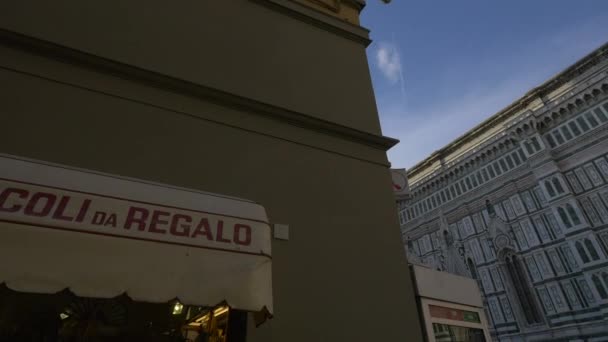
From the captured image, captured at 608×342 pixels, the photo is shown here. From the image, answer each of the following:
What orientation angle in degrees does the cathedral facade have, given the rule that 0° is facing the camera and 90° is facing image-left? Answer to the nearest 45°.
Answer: approximately 45°

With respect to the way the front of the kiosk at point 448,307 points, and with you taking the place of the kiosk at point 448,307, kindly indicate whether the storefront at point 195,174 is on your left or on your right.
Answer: on your right

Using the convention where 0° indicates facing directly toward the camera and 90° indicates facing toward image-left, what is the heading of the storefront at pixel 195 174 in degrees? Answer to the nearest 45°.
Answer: approximately 315°

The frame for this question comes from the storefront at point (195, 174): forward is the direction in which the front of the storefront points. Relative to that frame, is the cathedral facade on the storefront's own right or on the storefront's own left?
on the storefront's own left

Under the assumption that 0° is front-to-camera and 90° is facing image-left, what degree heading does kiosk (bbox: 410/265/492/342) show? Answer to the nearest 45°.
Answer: approximately 315°
